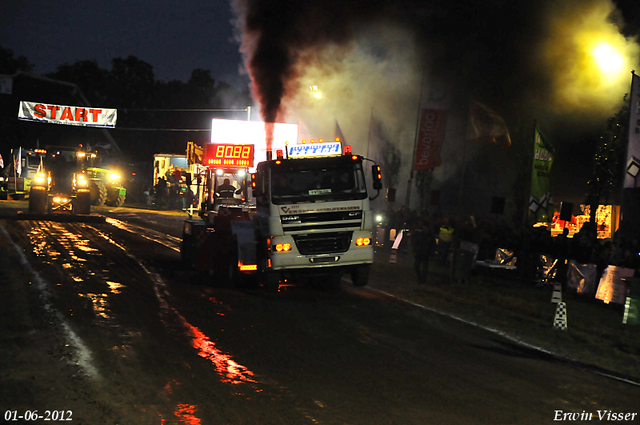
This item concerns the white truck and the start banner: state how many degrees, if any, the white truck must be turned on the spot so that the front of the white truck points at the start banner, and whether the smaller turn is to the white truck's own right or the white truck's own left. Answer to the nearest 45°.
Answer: approximately 180°

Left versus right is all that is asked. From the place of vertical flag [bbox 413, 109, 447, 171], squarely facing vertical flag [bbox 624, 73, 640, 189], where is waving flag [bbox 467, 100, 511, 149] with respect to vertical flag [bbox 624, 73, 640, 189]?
left

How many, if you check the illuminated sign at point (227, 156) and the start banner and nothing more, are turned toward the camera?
2

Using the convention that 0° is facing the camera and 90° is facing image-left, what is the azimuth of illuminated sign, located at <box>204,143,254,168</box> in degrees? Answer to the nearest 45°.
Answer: approximately 0°

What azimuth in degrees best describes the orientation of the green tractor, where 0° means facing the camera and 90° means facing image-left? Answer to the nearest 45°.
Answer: approximately 315°

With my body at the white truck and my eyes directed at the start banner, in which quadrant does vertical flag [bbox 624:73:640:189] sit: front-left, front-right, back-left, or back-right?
back-right

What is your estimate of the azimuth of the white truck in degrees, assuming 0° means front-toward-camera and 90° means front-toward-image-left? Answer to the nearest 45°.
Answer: approximately 315°

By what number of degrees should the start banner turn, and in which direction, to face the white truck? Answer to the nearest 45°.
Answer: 0° — it already faces it

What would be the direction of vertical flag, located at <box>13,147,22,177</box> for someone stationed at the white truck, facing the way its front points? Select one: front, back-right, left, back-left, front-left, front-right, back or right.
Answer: back
